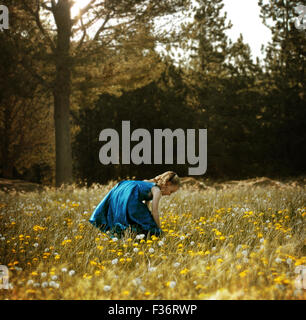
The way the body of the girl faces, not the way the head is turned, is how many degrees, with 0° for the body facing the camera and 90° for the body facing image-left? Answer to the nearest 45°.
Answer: approximately 270°
